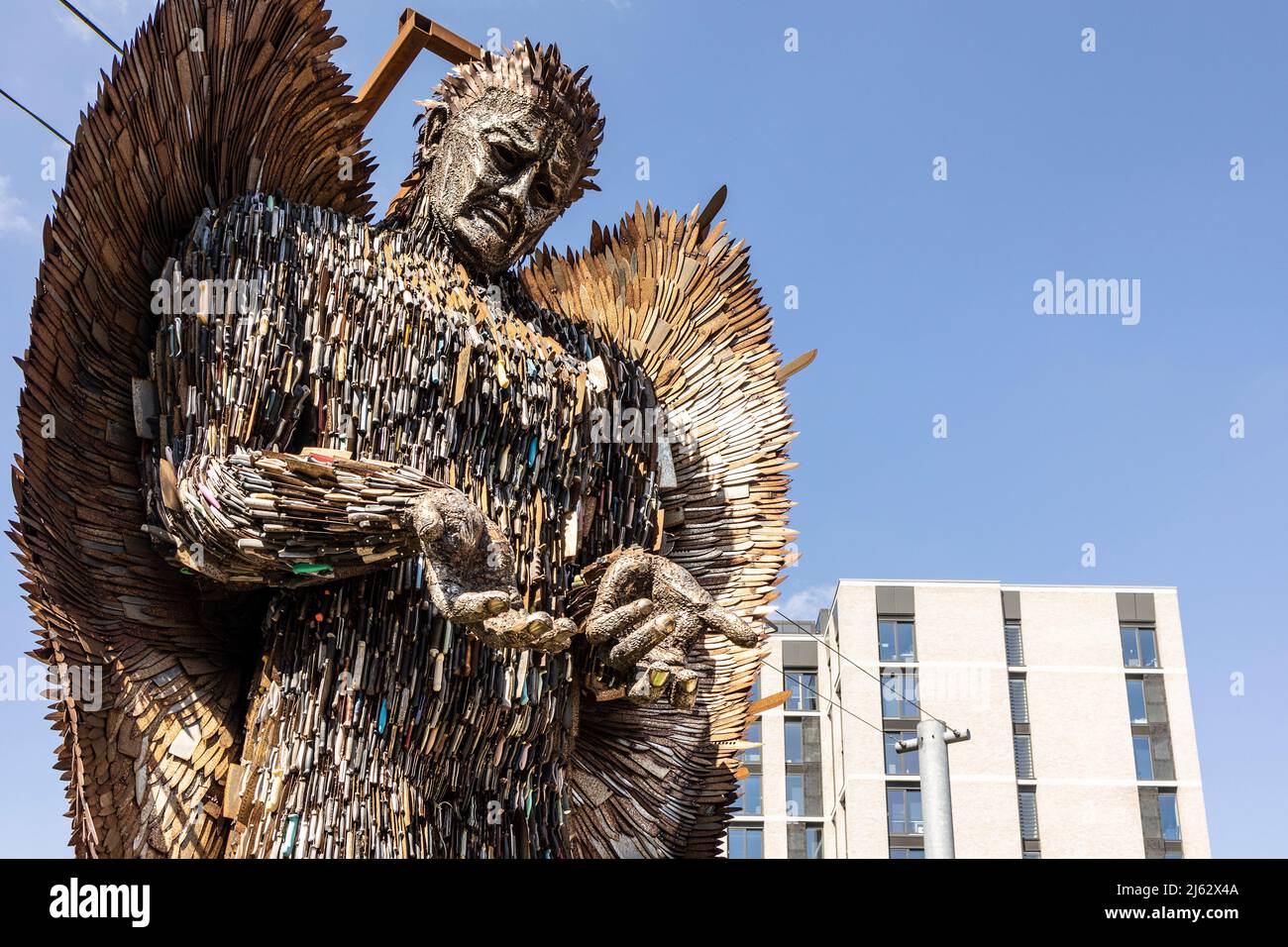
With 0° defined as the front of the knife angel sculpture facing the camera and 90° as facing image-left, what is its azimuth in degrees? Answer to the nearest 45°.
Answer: approximately 315°

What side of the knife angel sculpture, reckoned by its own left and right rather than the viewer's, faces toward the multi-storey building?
left

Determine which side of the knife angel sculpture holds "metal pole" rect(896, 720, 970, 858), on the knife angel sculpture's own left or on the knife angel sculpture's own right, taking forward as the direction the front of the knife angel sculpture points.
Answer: on the knife angel sculpture's own left
